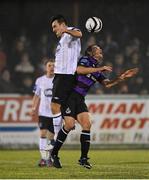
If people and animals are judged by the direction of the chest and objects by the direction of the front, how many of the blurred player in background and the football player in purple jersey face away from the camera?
0

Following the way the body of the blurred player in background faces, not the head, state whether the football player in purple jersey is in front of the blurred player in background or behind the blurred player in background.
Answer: in front

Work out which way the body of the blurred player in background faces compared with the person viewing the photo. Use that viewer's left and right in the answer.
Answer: facing the viewer and to the right of the viewer
